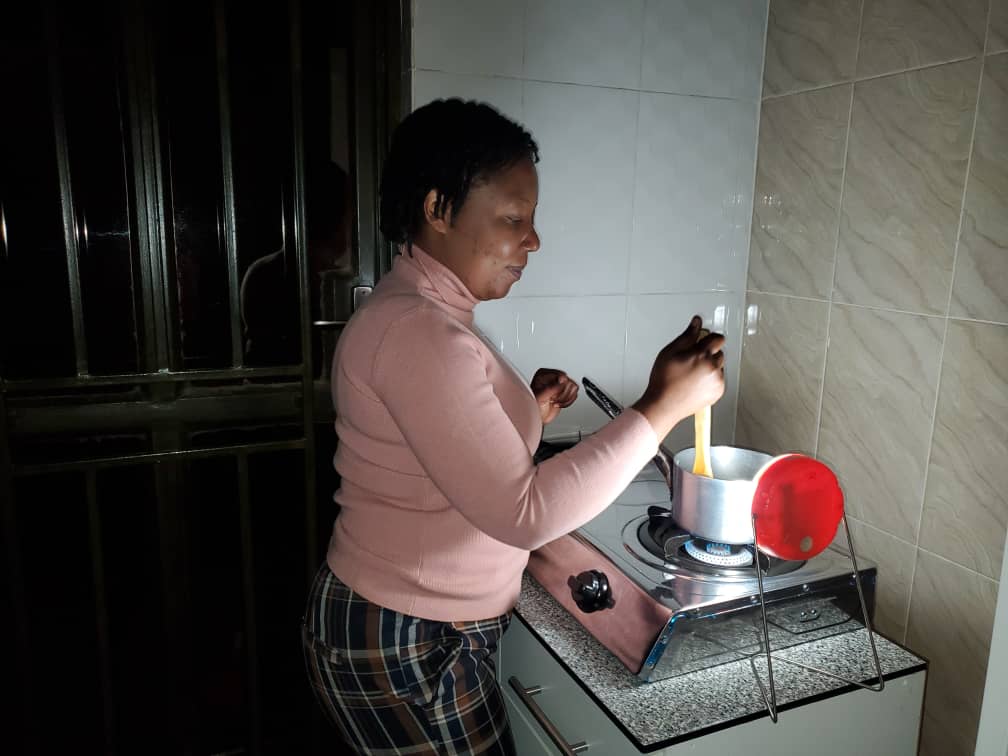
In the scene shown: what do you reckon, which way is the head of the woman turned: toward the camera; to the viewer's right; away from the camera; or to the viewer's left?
to the viewer's right

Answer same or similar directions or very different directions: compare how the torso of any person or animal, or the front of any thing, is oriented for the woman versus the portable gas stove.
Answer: very different directions

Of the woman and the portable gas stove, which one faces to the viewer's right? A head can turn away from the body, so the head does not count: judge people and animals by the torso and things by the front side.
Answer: the woman

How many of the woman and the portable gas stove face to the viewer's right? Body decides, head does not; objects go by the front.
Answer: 1

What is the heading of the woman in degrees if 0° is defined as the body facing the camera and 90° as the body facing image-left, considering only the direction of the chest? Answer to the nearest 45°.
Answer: approximately 270°
